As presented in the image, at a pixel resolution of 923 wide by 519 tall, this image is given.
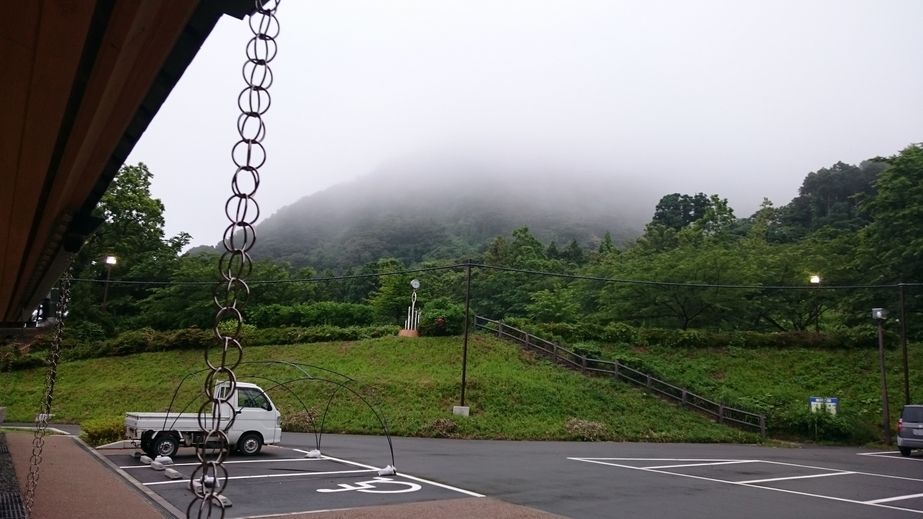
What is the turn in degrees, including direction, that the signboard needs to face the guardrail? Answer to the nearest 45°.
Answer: approximately 90° to its right

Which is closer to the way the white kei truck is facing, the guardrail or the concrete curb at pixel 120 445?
the guardrail

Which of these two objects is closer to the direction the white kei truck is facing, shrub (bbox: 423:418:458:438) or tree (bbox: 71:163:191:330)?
the shrub

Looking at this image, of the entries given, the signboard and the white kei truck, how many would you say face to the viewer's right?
1

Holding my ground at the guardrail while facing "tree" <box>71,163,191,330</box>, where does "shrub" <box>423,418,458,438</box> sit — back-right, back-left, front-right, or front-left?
front-left

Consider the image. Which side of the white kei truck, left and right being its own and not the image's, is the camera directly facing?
right

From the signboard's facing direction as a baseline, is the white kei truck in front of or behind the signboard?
in front

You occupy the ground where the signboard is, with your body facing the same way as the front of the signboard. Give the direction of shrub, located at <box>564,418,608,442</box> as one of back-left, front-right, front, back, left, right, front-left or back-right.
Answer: front-right

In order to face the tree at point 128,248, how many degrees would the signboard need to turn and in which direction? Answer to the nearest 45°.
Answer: approximately 90° to its right

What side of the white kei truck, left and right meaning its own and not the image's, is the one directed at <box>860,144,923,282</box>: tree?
front

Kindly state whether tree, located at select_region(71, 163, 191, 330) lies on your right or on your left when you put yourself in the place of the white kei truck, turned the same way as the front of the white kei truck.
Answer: on your left

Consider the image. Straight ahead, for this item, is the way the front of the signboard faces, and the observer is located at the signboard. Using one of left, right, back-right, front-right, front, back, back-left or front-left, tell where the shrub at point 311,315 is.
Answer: right

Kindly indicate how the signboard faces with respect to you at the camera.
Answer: facing the viewer

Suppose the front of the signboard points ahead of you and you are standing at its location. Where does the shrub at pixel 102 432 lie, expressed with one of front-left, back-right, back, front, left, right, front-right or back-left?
front-right

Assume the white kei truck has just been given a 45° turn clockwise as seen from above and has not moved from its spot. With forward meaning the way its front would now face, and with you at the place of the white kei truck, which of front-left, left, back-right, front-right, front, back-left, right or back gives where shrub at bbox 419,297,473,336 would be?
left
